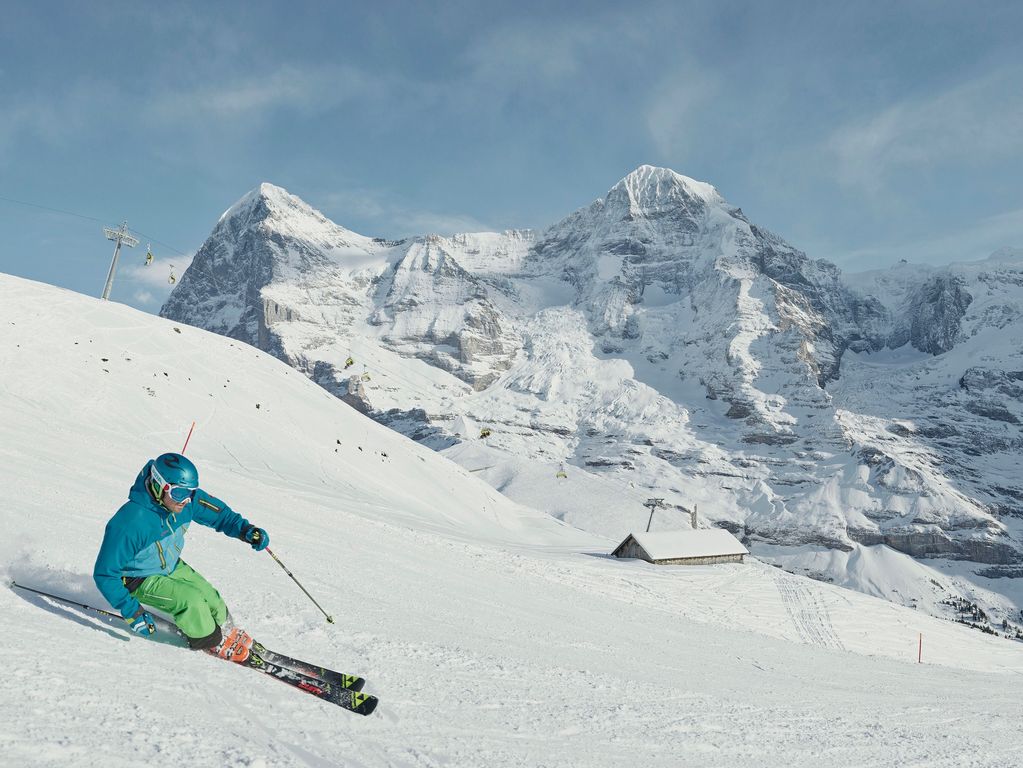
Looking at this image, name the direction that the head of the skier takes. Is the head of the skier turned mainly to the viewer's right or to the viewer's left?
to the viewer's right

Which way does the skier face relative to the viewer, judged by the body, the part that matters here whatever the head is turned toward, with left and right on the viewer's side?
facing the viewer and to the right of the viewer
